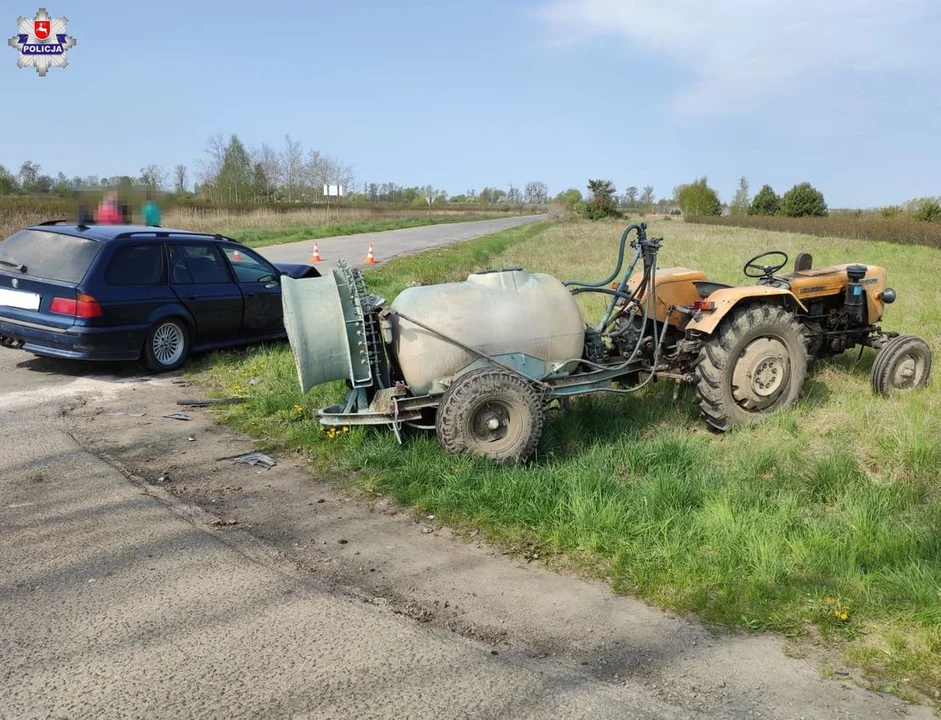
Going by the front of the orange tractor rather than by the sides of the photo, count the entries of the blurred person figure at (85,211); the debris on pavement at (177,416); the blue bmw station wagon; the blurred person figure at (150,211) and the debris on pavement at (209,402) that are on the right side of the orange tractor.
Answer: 0

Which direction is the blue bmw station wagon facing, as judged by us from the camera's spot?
facing away from the viewer and to the right of the viewer

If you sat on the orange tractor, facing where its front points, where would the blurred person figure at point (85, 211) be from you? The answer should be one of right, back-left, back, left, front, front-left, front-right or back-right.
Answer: left

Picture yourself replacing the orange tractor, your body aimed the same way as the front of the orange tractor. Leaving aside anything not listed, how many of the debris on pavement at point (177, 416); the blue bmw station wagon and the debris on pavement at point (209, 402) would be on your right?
0

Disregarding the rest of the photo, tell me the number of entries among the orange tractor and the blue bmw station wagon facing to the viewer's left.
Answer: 0

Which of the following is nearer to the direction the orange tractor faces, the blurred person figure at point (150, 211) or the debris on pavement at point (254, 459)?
the blurred person figure

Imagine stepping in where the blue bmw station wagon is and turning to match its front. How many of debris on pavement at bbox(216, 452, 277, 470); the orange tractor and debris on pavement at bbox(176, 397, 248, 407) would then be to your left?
0

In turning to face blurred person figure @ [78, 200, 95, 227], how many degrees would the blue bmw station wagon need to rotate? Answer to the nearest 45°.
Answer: approximately 45° to its left

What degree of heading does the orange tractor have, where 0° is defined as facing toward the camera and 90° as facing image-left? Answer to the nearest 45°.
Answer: approximately 225°

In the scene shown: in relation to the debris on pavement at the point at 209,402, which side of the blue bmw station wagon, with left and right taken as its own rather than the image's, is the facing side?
right

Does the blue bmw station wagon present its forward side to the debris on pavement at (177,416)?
no

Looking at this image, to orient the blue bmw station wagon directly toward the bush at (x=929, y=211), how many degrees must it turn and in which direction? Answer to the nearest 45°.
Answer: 0° — it already faces it

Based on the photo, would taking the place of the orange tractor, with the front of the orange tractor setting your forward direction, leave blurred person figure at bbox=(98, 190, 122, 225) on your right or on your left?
on your left

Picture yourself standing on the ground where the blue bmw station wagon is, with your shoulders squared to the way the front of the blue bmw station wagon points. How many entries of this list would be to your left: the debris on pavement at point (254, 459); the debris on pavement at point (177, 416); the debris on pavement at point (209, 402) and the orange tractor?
0

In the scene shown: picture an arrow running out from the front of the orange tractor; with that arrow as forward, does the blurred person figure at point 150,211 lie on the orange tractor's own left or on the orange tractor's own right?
on the orange tractor's own left

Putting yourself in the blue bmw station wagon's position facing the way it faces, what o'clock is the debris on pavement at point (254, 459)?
The debris on pavement is roughly at 4 o'clock from the blue bmw station wagon.
